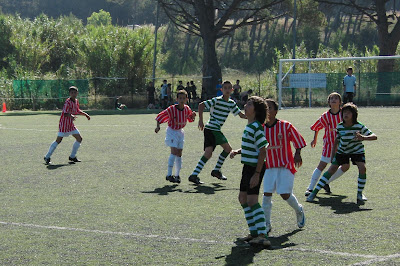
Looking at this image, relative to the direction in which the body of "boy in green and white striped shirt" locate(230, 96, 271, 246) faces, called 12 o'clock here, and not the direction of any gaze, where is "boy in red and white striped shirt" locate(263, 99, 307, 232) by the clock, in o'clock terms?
The boy in red and white striped shirt is roughly at 4 o'clock from the boy in green and white striped shirt.

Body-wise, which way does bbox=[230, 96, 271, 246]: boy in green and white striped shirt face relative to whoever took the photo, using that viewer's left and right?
facing to the left of the viewer

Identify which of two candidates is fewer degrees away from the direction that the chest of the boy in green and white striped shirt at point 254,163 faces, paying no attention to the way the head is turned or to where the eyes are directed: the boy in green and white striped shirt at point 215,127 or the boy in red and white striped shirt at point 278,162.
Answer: the boy in green and white striped shirt
